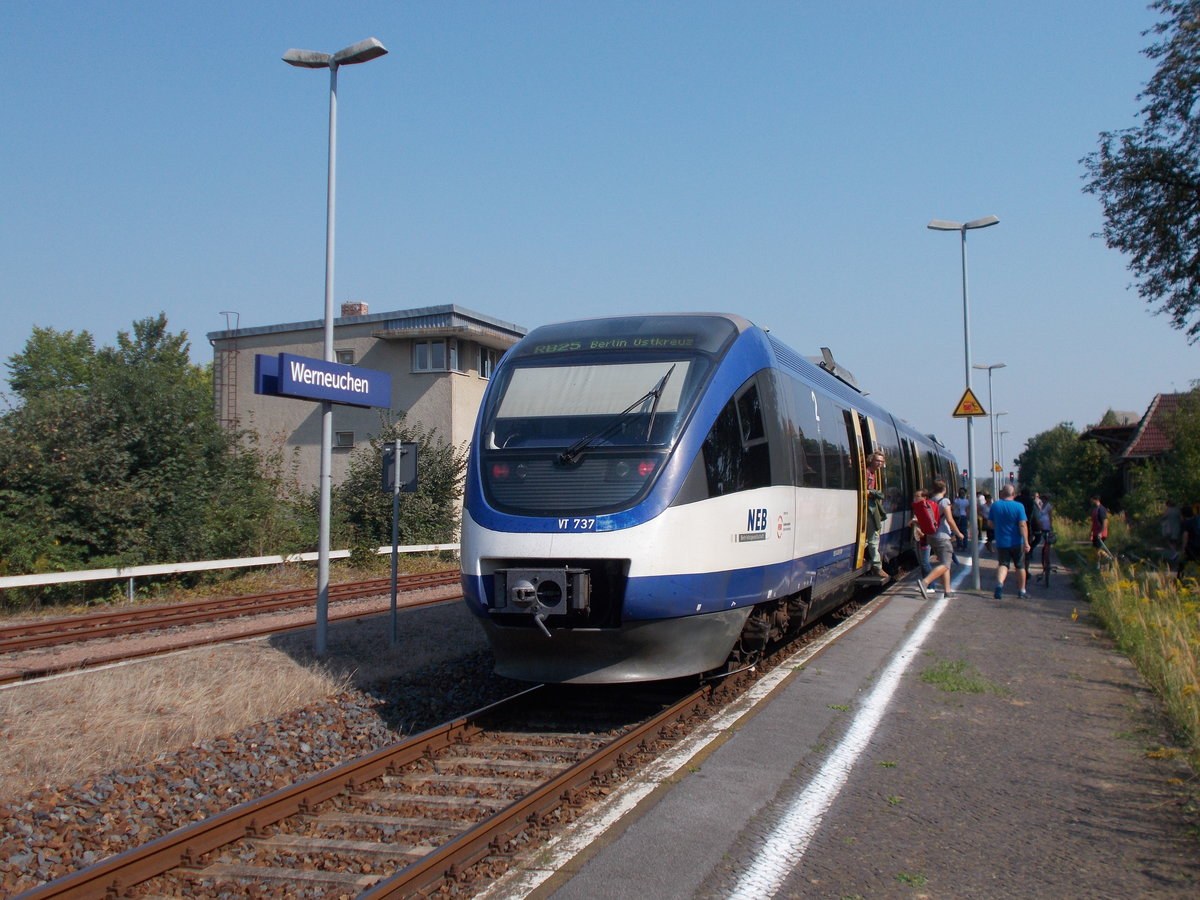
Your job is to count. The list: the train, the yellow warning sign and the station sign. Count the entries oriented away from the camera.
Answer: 0

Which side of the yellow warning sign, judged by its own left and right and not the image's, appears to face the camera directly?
front

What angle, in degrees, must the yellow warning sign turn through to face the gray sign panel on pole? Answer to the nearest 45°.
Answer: approximately 45° to its right

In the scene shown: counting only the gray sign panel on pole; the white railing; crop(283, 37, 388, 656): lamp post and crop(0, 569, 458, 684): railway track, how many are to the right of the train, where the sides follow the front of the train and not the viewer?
4

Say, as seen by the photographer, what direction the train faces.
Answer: facing the viewer and to the left of the viewer

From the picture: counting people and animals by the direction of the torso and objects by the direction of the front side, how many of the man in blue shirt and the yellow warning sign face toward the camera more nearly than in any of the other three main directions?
1

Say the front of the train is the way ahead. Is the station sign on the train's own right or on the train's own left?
on the train's own right

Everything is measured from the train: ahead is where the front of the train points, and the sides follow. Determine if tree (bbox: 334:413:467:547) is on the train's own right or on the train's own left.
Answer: on the train's own right

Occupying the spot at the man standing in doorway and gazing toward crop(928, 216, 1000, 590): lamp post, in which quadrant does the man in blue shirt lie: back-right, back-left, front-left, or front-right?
front-right

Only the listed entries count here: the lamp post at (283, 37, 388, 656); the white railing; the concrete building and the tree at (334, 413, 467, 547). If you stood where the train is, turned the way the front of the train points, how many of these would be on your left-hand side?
0

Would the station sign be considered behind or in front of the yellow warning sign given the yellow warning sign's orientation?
in front

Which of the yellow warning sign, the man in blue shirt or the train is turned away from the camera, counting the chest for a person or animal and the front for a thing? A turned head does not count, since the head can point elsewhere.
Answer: the man in blue shirt

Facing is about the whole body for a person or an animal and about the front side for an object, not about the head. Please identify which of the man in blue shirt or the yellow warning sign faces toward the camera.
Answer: the yellow warning sign

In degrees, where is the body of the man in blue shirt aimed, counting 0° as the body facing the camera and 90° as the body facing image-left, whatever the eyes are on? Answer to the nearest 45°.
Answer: approximately 180°
